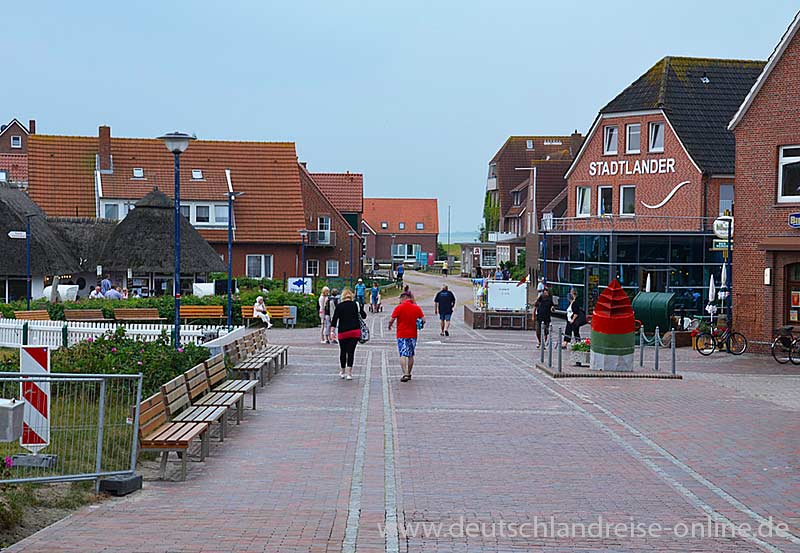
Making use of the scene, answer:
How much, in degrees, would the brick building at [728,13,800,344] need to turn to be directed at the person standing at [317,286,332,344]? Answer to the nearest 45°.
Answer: approximately 90° to its right

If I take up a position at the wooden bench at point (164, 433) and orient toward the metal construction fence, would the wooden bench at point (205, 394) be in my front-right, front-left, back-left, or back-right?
back-right

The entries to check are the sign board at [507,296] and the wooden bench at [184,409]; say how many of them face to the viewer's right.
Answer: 1

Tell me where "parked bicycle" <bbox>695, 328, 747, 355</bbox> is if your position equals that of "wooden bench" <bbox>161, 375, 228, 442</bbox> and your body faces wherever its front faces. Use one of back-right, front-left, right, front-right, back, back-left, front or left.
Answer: front-left

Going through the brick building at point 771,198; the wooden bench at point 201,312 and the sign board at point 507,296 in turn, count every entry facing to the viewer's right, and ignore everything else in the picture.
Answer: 0

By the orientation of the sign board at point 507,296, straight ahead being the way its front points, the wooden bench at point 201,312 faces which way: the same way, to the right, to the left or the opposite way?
the same way

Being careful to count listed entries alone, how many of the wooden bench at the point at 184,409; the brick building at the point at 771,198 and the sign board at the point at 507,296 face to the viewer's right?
1

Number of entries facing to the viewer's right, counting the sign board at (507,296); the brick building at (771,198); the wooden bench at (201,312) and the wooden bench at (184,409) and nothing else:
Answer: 1

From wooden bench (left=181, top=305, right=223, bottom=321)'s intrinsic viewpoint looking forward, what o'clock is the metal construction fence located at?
The metal construction fence is roughly at 12 o'clock from the wooden bench.

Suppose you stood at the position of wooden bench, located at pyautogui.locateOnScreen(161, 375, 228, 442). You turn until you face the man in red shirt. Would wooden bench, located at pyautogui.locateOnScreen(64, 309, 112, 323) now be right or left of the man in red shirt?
left

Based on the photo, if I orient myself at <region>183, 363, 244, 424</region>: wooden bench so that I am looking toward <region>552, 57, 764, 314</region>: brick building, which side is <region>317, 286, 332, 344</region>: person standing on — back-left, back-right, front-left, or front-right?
front-left

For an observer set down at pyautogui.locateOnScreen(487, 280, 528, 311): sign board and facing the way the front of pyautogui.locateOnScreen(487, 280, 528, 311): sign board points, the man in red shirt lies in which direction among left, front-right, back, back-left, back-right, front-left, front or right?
front

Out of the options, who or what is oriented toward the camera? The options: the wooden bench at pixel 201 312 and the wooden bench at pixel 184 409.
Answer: the wooden bench at pixel 201 312

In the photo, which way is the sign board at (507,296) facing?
toward the camera

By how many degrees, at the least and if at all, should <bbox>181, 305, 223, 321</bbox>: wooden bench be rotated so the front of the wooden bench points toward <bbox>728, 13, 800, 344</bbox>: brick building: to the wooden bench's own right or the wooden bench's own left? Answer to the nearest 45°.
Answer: approximately 45° to the wooden bench's own left

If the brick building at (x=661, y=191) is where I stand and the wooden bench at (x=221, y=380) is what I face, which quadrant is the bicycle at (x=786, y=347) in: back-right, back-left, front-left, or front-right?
front-left

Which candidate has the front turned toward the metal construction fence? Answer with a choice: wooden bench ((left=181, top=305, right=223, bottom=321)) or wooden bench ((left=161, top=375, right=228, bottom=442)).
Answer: wooden bench ((left=181, top=305, right=223, bottom=321))

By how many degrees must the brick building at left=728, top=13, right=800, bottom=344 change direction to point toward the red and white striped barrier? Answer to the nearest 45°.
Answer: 0° — it already faces it

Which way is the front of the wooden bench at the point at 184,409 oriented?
to the viewer's right
